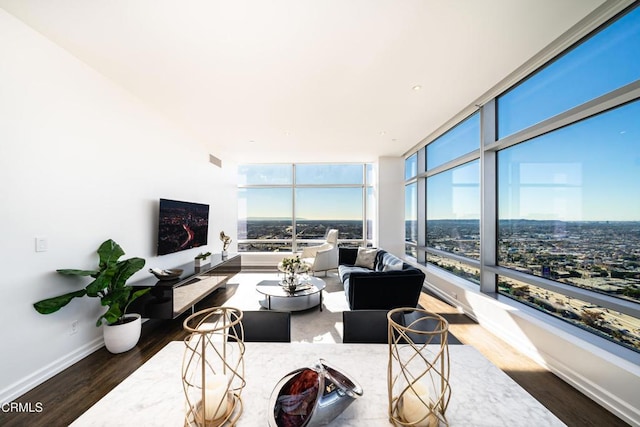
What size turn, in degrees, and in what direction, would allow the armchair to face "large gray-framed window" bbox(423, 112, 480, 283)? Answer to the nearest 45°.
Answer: approximately 90° to its left

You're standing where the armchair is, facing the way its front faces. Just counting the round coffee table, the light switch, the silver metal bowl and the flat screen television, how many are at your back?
0

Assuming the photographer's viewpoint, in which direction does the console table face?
facing the viewer and to the right of the viewer

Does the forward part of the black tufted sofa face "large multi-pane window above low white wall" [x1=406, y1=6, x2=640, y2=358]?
no

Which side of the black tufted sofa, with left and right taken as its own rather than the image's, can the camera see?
left

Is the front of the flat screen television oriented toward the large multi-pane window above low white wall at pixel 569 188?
yes

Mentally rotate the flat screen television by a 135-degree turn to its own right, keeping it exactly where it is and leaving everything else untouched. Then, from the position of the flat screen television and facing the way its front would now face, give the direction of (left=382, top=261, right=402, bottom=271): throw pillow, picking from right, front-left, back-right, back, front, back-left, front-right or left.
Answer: back-left

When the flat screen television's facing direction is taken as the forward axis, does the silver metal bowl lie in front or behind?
in front

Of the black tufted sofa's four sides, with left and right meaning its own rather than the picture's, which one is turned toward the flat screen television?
front

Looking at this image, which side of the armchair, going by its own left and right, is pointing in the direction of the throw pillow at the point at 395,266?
left

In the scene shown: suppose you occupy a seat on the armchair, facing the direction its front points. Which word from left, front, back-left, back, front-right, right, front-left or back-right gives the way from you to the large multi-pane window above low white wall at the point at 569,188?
left

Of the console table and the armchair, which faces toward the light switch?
the armchair

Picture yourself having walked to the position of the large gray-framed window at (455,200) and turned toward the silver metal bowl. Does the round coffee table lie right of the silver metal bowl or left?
right

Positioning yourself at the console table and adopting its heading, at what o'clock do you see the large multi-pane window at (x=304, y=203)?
The large multi-pane window is roughly at 9 o'clock from the console table.

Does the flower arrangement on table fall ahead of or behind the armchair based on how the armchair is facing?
ahead

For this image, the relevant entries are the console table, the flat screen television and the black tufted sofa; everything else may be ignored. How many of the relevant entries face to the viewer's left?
1

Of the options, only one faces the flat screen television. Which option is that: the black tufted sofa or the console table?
the black tufted sofa

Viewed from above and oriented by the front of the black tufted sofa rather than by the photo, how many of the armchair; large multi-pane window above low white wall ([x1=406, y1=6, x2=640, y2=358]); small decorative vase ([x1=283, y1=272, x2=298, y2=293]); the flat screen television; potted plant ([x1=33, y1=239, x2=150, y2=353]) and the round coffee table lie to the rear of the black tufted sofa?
1

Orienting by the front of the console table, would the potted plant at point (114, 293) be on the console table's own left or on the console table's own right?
on the console table's own right

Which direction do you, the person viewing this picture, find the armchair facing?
facing the viewer and to the left of the viewer

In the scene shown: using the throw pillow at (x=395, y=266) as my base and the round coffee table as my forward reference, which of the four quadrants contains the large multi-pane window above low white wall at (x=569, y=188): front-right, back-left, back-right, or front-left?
back-left

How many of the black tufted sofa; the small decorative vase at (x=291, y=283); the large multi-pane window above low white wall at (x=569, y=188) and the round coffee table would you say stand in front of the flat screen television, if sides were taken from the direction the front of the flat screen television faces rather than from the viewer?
4
